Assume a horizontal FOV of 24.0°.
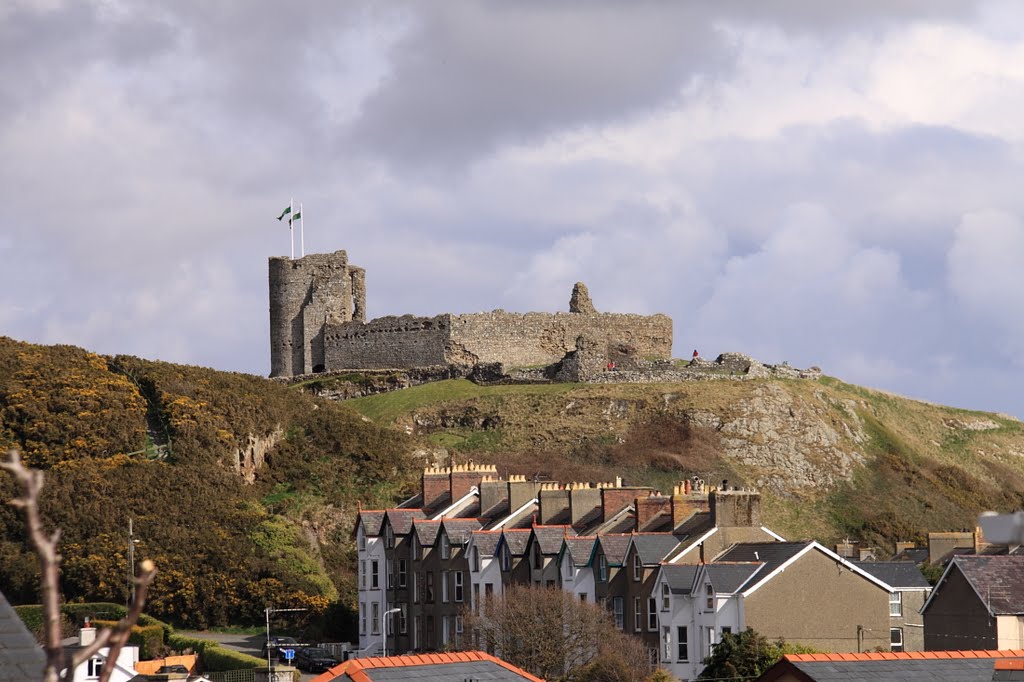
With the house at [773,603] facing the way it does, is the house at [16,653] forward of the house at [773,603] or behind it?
forward

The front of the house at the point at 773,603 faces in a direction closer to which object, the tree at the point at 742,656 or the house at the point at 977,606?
the tree

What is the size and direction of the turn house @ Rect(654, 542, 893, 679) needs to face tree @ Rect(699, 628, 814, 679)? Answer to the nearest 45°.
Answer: approximately 45° to its left

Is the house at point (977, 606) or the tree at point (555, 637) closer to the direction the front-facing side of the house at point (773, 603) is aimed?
the tree

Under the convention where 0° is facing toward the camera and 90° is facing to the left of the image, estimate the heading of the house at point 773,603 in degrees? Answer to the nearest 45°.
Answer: approximately 45°

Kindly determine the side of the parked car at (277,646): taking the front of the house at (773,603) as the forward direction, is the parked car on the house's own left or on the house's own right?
on the house's own right

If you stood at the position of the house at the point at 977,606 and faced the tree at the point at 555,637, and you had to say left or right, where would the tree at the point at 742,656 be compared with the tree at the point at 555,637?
left
